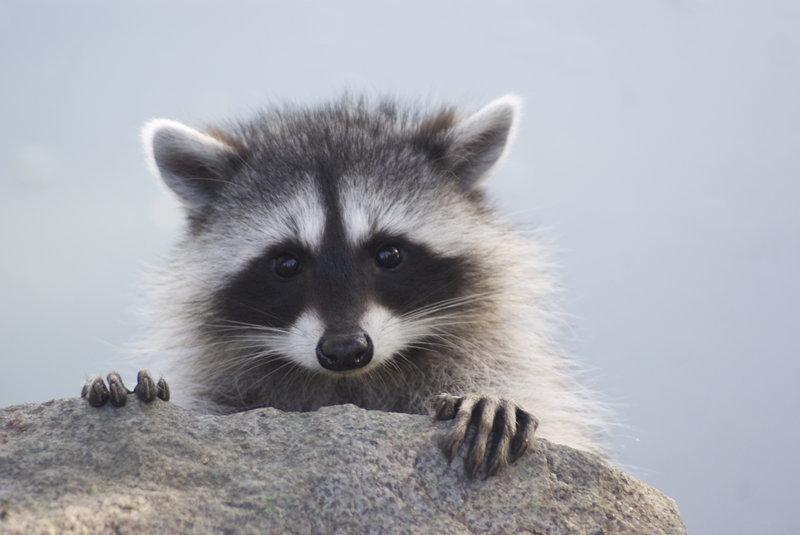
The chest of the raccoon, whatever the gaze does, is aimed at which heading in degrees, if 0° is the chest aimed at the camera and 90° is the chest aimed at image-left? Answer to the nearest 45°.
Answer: approximately 0°

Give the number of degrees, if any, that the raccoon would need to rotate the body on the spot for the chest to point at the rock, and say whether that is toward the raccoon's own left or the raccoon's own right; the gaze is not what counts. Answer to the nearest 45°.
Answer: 0° — it already faces it
